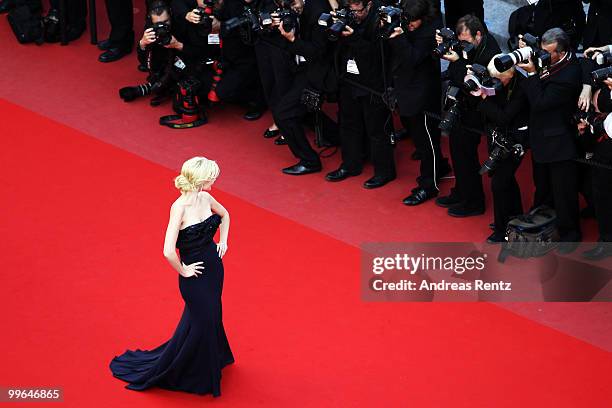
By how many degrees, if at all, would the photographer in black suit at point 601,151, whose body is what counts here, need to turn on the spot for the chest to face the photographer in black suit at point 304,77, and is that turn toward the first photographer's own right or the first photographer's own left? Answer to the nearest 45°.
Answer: approximately 45° to the first photographer's own right

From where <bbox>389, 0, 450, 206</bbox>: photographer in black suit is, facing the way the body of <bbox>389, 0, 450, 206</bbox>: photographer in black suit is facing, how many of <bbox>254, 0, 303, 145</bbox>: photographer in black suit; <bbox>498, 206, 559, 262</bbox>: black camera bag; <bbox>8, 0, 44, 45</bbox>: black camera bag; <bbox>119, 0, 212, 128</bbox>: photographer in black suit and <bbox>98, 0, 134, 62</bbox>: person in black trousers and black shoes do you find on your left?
1

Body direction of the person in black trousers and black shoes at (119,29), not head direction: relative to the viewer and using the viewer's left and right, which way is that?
facing the viewer and to the left of the viewer

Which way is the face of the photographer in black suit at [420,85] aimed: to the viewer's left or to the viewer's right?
to the viewer's left

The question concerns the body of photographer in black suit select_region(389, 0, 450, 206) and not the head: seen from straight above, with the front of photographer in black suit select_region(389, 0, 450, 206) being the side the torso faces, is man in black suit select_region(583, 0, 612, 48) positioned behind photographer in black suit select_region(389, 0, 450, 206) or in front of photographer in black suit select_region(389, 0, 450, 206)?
behind

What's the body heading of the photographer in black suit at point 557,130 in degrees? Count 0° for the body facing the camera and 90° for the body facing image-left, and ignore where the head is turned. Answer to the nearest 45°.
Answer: approximately 90°

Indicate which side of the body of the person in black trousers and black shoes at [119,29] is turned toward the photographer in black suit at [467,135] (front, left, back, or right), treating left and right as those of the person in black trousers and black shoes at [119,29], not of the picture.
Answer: left

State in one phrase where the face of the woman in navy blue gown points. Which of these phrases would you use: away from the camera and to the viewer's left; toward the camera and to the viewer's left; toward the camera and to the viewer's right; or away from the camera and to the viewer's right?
away from the camera and to the viewer's right

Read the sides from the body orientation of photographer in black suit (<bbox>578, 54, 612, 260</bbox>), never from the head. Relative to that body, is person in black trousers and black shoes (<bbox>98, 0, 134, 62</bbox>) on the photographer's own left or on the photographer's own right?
on the photographer's own right

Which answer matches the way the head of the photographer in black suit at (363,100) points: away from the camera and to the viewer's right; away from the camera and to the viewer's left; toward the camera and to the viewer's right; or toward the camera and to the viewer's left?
toward the camera and to the viewer's left
